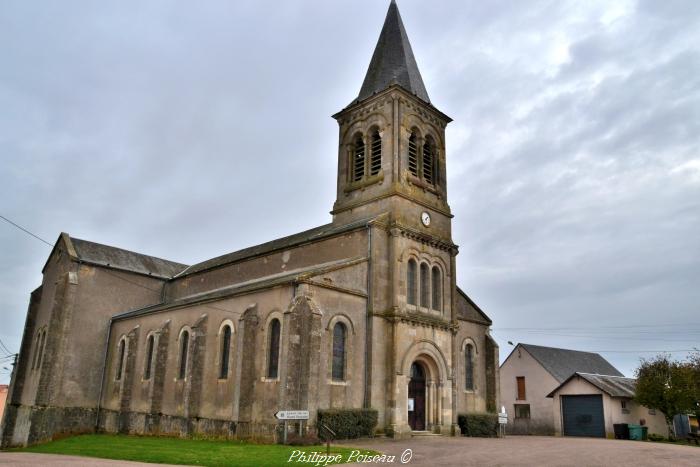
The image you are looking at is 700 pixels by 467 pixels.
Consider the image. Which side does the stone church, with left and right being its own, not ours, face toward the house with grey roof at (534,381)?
left

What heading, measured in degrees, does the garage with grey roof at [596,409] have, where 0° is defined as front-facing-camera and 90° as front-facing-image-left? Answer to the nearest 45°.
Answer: approximately 45°

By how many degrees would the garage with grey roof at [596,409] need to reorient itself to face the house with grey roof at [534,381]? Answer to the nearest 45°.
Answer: approximately 90° to its right

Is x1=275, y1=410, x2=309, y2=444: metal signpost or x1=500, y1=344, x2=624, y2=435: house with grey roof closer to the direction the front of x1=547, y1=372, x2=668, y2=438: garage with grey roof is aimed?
the metal signpost

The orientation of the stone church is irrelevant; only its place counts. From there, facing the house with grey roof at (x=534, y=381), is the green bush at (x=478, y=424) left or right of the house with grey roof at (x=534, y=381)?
right

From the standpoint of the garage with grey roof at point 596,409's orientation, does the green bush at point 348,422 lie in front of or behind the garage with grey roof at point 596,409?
in front

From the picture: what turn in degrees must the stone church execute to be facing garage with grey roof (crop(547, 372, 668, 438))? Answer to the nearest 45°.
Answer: approximately 45° to its left

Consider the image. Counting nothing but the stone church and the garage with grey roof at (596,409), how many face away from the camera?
0

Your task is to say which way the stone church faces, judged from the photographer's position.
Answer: facing the viewer and to the right of the viewer

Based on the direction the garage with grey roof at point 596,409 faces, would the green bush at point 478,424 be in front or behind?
in front

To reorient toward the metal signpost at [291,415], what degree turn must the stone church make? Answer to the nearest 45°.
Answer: approximately 45° to its right
